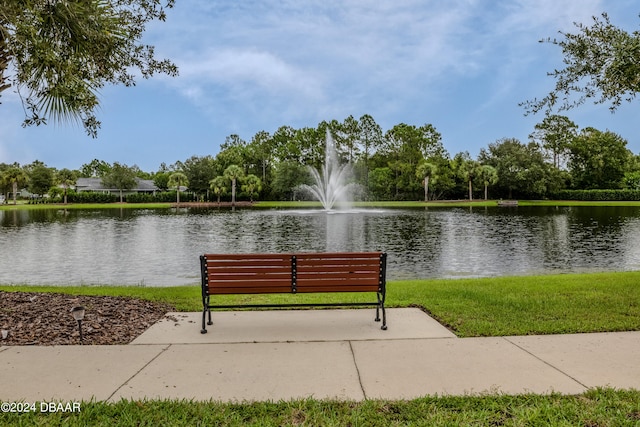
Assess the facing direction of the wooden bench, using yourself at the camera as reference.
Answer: facing away from the viewer

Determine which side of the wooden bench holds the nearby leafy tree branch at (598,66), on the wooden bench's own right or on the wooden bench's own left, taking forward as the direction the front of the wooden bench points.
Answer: on the wooden bench's own right
